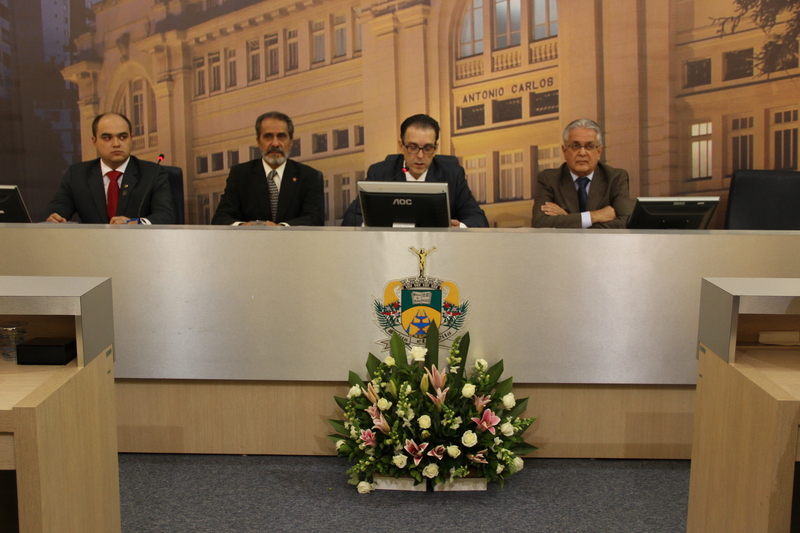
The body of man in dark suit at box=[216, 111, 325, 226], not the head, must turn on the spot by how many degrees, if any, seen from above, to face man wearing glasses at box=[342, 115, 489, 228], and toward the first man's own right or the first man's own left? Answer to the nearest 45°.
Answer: approximately 45° to the first man's own left

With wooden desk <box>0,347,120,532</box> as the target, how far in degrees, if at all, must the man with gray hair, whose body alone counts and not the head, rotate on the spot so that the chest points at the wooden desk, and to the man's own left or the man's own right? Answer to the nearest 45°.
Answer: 0° — they already face it

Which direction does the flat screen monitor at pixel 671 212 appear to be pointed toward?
away from the camera

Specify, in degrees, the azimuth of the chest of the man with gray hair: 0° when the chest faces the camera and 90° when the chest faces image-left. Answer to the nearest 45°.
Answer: approximately 0°

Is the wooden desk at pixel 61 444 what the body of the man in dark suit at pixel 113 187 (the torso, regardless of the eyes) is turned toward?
yes

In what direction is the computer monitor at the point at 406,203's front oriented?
away from the camera

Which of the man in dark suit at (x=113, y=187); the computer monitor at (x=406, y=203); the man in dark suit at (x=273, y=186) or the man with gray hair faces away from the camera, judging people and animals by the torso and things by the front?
the computer monitor

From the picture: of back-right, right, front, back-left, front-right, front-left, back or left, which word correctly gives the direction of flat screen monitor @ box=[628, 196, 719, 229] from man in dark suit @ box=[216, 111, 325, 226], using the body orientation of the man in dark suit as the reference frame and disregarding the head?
front-left

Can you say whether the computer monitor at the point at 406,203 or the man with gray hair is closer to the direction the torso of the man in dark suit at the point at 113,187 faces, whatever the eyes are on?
the computer monitor

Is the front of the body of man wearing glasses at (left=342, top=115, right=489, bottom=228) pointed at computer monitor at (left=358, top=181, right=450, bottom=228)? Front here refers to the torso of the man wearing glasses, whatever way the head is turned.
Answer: yes

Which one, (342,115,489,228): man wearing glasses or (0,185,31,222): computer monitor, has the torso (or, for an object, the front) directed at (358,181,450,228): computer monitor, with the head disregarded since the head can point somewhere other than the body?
the man wearing glasses
